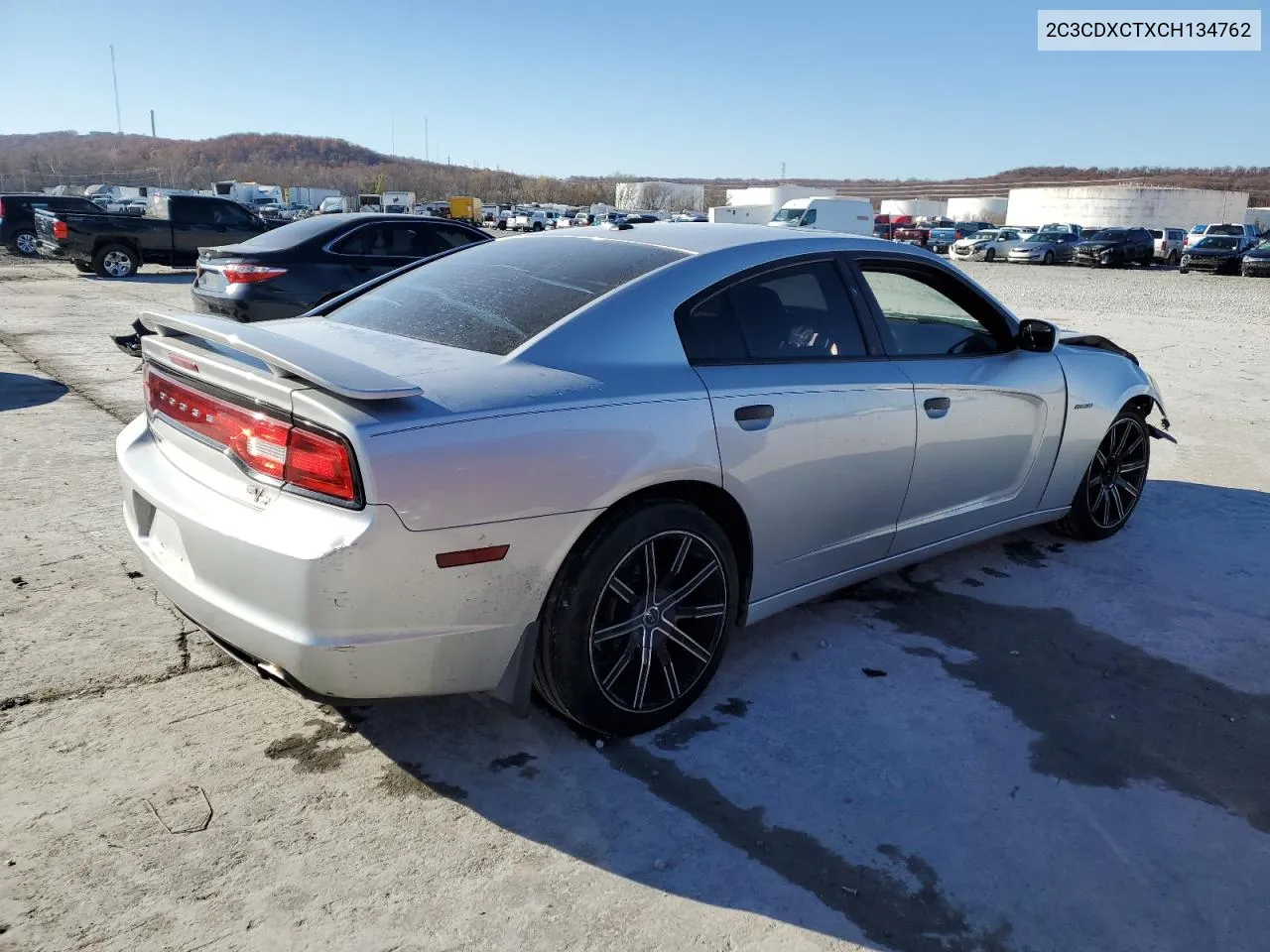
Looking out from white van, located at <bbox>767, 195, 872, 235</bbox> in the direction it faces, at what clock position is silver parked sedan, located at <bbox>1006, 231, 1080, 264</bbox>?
The silver parked sedan is roughly at 7 o'clock from the white van.

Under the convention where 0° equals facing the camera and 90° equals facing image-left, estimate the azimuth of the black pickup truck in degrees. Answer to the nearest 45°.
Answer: approximately 270°

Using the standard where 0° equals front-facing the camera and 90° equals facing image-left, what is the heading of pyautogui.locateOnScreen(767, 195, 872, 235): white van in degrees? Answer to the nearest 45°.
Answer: approximately 45°

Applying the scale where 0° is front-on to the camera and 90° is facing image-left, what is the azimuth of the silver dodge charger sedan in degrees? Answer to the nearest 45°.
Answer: approximately 225°

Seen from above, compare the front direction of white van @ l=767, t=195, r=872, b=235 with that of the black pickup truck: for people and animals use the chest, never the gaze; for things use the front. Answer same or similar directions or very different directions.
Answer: very different directions

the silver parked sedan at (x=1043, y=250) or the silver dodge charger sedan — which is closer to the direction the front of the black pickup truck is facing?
the silver parked sedan

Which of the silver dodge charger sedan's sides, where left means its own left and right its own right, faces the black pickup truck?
left
